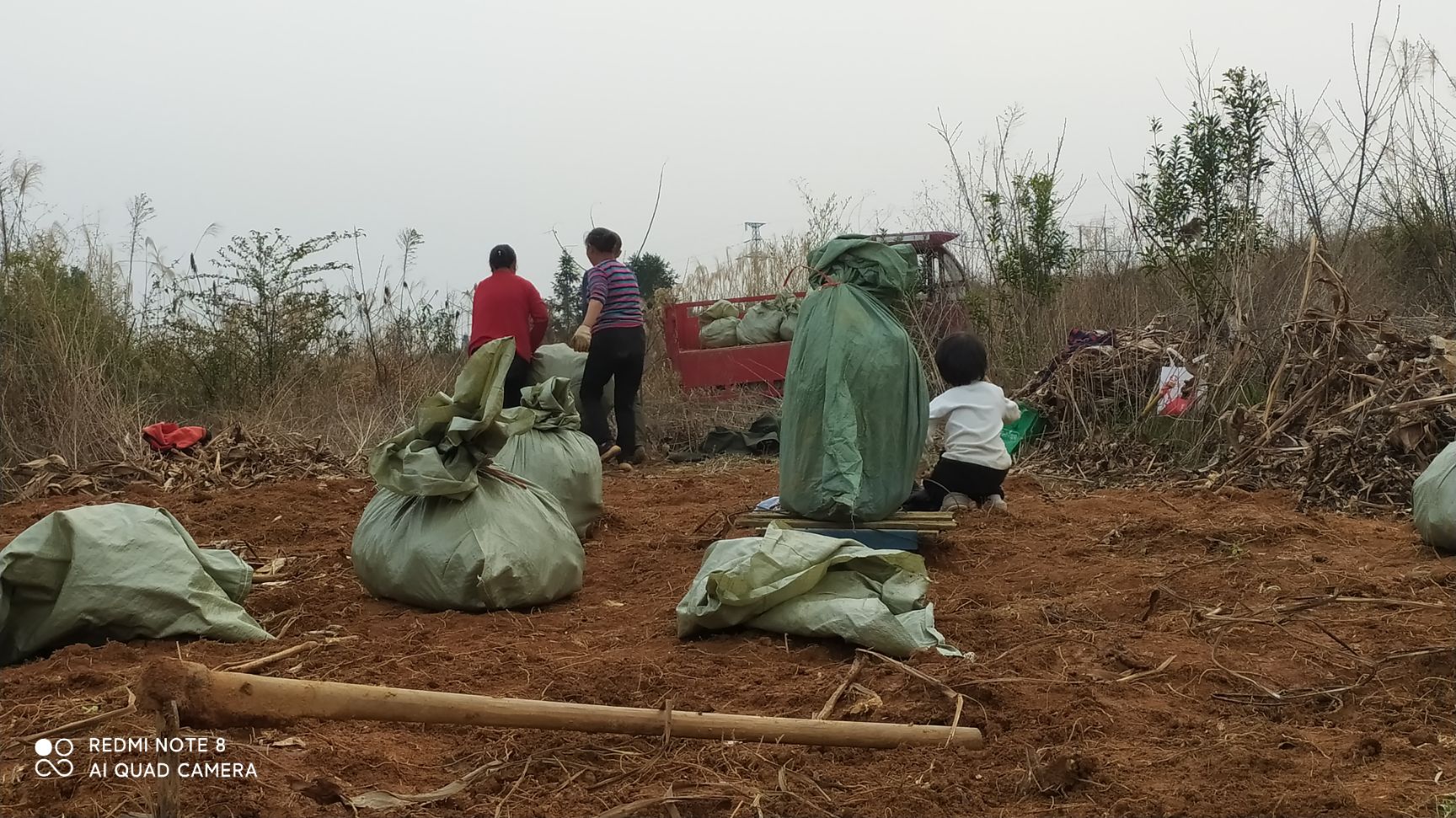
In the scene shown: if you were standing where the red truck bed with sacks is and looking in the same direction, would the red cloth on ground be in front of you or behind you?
behind

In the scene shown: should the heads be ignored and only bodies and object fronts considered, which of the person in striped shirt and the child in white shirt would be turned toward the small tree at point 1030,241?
the child in white shirt

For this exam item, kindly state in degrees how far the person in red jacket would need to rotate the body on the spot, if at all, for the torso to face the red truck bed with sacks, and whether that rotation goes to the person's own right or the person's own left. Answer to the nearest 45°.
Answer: approximately 45° to the person's own right

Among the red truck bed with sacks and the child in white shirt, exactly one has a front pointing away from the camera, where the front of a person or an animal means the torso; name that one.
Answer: the child in white shirt

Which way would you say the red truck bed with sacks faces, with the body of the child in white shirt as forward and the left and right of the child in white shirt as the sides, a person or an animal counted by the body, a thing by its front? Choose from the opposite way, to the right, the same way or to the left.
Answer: to the right

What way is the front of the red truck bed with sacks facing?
to the viewer's right

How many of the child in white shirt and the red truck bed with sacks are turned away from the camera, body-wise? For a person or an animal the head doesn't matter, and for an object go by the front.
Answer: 1

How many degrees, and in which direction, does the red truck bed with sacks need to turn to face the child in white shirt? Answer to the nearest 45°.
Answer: approximately 90° to its right

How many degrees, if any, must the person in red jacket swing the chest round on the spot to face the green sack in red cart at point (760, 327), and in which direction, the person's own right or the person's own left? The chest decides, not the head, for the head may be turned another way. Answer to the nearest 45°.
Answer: approximately 45° to the person's own right

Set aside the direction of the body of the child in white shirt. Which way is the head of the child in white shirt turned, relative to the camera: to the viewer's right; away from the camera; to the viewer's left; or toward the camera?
away from the camera

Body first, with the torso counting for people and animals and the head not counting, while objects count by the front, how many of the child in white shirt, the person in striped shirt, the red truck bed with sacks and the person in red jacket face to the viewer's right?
1

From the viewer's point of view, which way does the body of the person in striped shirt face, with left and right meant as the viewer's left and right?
facing away from the viewer and to the left of the viewer

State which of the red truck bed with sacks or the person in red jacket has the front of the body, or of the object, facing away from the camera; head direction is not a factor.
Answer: the person in red jacket

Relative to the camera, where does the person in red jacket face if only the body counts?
away from the camera

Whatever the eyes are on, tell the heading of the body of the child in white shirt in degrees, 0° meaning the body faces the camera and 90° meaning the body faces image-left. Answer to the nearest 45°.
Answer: approximately 180°
